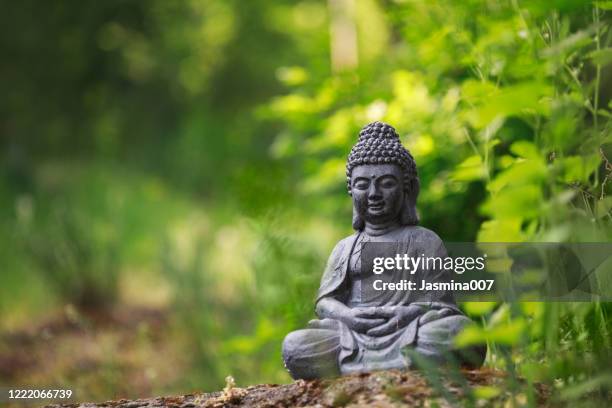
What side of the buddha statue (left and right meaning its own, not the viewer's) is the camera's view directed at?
front
